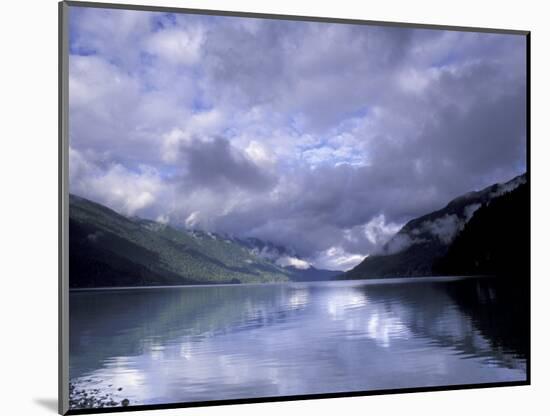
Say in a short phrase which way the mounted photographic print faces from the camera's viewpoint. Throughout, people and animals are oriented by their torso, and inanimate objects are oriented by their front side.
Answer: facing the viewer and to the right of the viewer
